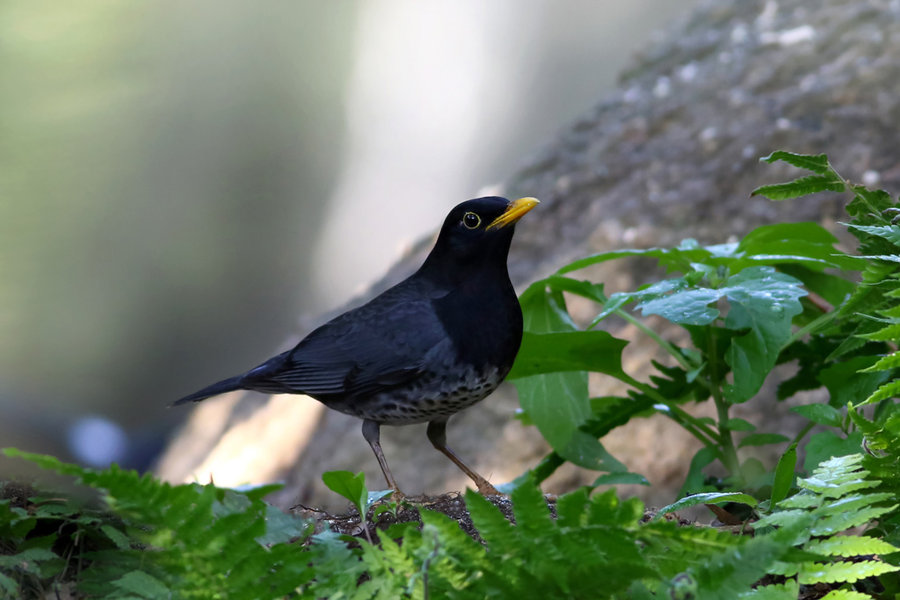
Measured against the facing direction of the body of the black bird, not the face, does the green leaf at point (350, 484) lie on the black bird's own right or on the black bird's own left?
on the black bird's own right

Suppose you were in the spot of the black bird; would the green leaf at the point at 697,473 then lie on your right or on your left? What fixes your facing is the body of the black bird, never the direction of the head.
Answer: on your right

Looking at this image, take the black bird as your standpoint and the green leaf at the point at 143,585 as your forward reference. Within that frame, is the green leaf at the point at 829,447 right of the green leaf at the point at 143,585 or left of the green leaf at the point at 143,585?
left

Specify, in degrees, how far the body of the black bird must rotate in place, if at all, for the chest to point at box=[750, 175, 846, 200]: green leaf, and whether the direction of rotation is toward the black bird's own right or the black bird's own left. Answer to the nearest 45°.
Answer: approximately 45° to the black bird's own right

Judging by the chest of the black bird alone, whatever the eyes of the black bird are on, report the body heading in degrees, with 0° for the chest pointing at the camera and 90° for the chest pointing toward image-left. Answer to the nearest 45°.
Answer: approximately 270°
